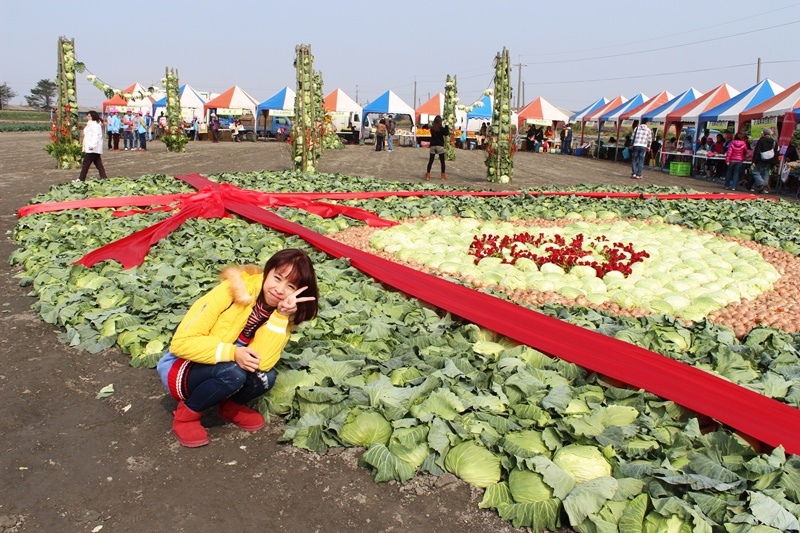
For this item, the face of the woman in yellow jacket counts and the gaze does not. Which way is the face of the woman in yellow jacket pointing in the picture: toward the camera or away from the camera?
toward the camera

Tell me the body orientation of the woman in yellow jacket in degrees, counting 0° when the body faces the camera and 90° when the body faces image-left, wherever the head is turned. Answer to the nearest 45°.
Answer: approximately 315°

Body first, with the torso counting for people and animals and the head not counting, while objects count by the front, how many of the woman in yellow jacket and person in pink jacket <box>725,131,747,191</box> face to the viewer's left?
0

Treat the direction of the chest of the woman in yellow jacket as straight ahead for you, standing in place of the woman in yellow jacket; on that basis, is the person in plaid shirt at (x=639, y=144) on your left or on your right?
on your left

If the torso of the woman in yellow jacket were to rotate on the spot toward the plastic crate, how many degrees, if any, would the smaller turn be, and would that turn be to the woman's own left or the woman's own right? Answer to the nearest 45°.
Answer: approximately 90° to the woman's own left

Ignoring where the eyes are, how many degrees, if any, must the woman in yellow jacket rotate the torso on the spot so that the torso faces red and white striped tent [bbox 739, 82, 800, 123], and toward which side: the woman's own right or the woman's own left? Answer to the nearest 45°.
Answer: approximately 90° to the woman's own left

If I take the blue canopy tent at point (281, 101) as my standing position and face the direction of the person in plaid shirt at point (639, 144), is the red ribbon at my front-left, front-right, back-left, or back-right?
front-right

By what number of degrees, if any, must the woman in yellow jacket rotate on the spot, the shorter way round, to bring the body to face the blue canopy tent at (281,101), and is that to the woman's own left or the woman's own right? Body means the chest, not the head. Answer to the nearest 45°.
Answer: approximately 135° to the woman's own left

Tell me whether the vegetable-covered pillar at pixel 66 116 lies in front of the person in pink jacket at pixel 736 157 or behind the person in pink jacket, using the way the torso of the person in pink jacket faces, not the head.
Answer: behind

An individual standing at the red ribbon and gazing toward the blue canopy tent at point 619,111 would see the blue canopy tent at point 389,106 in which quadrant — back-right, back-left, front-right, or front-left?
front-left
